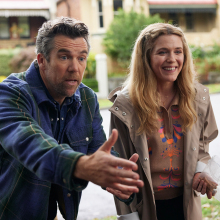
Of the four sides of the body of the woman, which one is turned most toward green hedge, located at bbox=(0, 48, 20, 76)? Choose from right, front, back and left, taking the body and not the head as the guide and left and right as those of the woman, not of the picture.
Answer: back

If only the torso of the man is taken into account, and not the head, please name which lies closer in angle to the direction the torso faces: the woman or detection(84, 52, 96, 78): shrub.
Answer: the woman

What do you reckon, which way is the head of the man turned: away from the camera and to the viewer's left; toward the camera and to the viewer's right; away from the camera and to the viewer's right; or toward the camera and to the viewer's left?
toward the camera and to the viewer's right

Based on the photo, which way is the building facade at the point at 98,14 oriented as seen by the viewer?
toward the camera

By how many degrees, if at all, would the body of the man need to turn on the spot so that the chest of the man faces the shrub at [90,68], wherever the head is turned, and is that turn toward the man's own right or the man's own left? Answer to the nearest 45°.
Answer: approximately 135° to the man's own left

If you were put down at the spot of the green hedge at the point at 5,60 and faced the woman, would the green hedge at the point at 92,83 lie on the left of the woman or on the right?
left

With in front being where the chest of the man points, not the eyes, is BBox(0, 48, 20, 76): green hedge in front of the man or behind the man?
behind

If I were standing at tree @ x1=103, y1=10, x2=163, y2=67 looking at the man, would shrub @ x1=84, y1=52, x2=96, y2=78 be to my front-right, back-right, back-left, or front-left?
front-right

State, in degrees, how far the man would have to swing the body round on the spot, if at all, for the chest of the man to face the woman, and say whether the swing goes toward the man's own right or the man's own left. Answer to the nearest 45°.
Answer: approximately 90° to the man's own left

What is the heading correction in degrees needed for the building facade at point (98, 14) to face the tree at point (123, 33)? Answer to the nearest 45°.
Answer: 0° — it already faces it

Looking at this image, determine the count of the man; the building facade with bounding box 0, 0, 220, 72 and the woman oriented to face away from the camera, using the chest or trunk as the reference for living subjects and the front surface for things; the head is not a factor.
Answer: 0

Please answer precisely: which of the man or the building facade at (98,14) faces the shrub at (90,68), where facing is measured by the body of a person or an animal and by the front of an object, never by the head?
the building facade

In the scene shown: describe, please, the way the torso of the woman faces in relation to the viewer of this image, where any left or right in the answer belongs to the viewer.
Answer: facing the viewer and to the right of the viewer

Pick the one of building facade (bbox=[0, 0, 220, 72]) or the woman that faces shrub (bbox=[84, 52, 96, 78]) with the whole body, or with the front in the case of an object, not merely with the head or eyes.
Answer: the building facade

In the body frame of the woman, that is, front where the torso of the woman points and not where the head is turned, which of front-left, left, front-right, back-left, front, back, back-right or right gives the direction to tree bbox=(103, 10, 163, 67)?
back-left

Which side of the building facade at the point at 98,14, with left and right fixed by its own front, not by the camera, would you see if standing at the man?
front

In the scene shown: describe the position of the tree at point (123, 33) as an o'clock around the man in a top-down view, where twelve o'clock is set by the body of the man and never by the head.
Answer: The tree is roughly at 8 o'clock from the man.

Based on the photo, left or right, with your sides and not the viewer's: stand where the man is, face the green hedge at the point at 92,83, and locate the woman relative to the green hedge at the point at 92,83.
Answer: right

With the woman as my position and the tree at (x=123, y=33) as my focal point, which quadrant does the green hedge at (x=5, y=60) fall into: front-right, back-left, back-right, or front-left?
front-left
